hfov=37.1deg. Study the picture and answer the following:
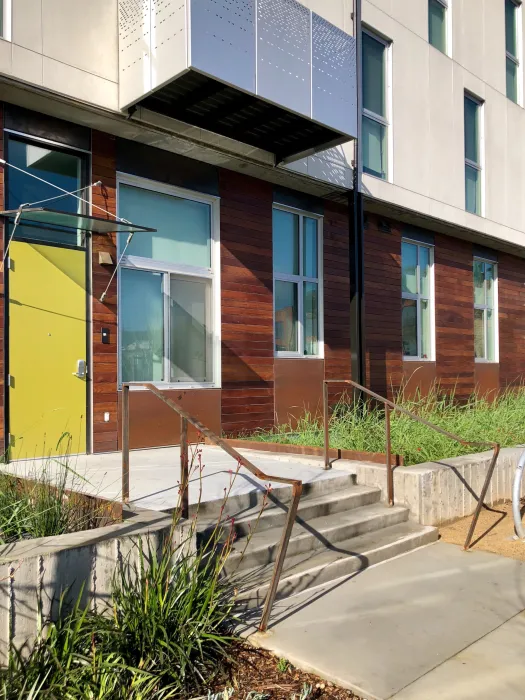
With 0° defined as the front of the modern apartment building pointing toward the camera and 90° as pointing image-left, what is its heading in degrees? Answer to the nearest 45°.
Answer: approximately 315°

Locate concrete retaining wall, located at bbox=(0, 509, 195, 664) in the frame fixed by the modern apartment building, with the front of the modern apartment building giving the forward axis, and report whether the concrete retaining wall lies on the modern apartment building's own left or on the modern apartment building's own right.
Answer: on the modern apartment building's own right

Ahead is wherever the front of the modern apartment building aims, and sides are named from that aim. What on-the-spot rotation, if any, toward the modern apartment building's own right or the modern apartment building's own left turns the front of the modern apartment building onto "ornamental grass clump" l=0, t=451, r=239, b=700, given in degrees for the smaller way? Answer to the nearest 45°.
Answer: approximately 45° to the modern apartment building's own right
